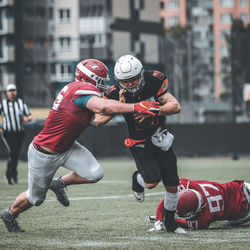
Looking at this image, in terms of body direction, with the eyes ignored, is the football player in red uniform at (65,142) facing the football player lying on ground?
yes

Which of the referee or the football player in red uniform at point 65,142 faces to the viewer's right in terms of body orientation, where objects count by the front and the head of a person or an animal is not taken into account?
the football player in red uniform

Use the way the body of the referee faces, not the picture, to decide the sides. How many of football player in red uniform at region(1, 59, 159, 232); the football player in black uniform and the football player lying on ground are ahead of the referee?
3

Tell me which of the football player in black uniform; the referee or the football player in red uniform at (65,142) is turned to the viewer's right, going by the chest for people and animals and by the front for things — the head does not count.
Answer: the football player in red uniform

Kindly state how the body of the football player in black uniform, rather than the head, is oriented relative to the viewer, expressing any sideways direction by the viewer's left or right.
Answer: facing the viewer

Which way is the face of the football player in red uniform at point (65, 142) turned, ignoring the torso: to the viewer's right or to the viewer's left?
to the viewer's right

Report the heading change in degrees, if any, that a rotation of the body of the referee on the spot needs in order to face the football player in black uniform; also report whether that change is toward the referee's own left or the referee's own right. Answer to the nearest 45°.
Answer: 0° — they already face them

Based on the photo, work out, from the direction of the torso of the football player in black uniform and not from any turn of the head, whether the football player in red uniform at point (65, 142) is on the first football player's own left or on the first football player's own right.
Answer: on the first football player's own right

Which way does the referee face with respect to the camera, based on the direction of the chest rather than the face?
toward the camera

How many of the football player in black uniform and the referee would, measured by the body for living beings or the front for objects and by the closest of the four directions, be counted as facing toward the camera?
2

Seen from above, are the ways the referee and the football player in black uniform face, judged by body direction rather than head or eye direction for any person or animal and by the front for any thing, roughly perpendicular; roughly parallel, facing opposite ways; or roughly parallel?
roughly parallel

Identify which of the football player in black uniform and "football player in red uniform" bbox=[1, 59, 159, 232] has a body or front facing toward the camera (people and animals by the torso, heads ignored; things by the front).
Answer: the football player in black uniform

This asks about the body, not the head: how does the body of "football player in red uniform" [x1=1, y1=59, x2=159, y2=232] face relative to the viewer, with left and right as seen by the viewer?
facing to the right of the viewer

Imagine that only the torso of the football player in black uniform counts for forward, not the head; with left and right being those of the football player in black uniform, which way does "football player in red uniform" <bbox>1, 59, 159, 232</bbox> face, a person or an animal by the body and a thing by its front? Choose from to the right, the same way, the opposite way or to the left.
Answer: to the left

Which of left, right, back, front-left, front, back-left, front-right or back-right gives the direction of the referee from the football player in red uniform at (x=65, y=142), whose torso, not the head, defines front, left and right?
left
